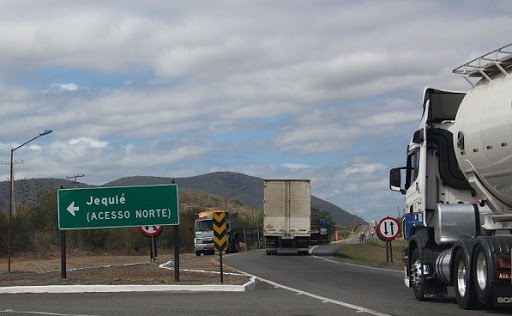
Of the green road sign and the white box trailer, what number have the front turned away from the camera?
1

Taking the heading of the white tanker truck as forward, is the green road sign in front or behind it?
in front

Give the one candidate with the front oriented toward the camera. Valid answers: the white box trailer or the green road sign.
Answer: the green road sign

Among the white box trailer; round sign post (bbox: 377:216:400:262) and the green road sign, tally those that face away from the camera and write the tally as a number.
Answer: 1

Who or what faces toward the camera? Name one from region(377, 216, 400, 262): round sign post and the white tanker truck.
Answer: the round sign post

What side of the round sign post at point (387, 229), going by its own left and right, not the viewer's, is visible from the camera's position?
front

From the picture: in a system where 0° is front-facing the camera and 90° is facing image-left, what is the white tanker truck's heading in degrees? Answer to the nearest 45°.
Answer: approximately 135°

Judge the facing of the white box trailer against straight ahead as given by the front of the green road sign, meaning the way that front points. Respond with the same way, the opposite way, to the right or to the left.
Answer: the opposite way

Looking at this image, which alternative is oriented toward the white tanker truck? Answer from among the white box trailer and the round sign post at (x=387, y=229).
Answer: the round sign post

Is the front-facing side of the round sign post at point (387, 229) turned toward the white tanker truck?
yes

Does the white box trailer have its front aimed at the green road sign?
no

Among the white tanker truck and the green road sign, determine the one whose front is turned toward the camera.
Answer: the green road sign

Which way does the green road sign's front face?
toward the camera

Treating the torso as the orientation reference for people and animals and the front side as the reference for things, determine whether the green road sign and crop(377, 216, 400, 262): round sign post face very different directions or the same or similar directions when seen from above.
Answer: same or similar directions

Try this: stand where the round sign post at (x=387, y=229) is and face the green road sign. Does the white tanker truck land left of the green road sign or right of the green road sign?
left

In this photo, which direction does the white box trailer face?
away from the camera

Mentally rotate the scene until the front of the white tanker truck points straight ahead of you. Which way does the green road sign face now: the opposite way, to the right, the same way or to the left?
the opposite way

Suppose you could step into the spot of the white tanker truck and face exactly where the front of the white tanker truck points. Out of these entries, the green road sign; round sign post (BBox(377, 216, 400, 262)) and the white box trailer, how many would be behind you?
0

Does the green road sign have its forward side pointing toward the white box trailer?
no

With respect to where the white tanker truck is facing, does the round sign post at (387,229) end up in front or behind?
in front

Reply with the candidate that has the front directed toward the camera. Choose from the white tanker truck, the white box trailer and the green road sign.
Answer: the green road sign
